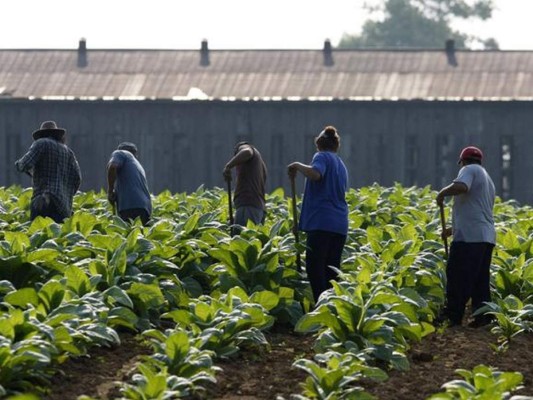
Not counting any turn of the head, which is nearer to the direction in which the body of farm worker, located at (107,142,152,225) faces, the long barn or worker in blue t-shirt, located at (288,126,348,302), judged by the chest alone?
the long barn

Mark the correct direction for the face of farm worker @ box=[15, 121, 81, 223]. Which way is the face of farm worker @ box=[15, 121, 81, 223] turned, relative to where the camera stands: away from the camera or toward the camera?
away from the camera

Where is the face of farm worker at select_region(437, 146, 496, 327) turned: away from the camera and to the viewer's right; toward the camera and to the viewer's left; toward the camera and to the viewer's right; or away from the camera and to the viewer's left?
away from the camera and to the viewer's left

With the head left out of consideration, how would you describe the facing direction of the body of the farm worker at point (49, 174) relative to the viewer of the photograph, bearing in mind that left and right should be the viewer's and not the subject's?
facing away from the viewer

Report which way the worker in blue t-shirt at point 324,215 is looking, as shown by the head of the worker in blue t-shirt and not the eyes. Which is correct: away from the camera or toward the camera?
away from the camera

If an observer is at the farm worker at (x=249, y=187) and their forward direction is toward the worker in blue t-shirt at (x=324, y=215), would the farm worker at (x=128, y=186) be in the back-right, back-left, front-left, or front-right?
back-right

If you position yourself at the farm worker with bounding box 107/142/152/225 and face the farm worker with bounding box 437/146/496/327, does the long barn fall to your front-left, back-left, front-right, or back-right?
back-left

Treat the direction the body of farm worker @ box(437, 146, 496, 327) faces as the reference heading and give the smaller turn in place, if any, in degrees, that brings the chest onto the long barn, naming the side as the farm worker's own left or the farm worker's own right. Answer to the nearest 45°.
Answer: approximately 45° to the farm worker's own right

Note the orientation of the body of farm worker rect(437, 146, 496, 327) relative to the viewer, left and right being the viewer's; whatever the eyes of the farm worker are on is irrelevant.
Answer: facing away from the viewer and to the left of the viewer

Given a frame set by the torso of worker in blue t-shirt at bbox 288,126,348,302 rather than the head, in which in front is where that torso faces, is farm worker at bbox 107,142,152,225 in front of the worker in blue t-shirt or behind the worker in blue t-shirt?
in front

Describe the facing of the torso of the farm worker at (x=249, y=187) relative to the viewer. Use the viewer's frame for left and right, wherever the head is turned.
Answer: facing away from the viewer and to the left of the viewer

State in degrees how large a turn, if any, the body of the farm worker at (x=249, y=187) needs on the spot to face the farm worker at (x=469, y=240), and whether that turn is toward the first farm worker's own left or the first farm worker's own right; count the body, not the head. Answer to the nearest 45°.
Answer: approximately 180°
